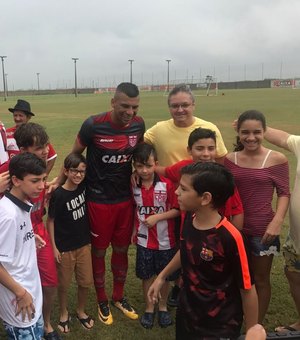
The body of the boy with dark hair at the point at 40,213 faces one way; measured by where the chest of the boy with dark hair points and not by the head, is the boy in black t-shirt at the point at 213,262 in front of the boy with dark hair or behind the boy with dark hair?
in front

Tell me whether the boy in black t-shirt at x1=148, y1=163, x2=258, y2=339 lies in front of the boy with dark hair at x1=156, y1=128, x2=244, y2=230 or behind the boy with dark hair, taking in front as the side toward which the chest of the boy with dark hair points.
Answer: in front

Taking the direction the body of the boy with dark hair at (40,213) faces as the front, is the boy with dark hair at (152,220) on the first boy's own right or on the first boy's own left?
on the first boy's own left

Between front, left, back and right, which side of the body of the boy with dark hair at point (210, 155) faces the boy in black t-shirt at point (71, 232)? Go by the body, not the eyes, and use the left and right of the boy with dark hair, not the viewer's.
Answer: right

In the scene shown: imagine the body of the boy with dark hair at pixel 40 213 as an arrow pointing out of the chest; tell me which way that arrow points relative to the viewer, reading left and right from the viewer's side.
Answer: facing the viewer and to the right of the viewer

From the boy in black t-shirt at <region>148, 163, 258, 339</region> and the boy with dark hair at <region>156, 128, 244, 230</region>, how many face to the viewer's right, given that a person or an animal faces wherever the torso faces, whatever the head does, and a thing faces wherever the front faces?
0

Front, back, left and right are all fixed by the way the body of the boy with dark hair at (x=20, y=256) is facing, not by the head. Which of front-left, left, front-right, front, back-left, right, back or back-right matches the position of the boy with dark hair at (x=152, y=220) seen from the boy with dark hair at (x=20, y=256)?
left

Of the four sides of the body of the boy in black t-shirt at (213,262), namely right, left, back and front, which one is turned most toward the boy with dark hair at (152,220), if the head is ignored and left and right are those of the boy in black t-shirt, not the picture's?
right

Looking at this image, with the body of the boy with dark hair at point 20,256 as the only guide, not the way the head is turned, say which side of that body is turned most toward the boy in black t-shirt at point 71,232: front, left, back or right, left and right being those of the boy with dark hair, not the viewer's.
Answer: left
